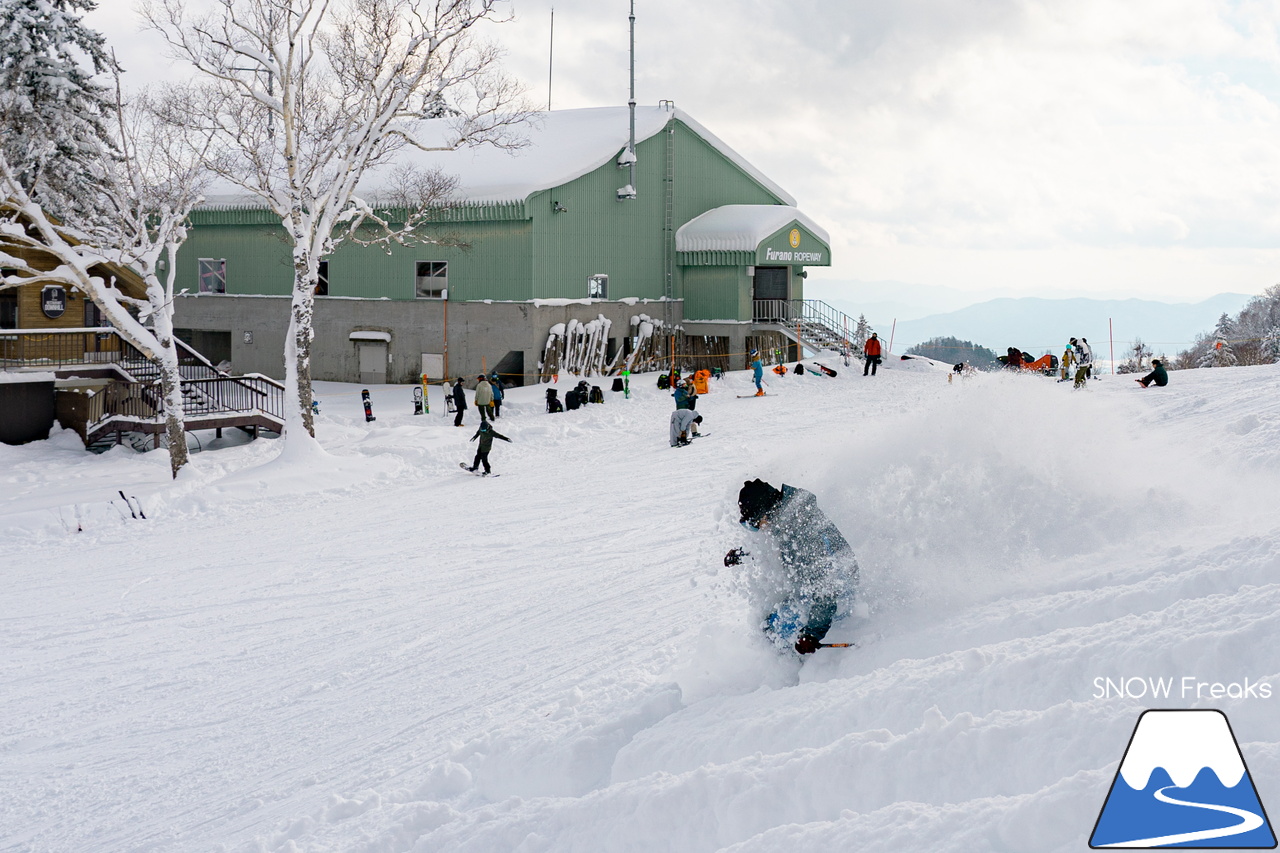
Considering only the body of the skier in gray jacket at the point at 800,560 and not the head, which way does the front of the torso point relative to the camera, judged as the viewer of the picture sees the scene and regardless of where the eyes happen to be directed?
to the viewer's left

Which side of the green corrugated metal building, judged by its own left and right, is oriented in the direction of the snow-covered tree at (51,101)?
right

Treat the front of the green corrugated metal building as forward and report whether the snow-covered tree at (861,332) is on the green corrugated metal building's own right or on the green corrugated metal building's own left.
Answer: on the green corrugated metal building's own left

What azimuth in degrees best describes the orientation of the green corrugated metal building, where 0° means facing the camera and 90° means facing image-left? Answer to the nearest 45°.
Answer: approximately 315°

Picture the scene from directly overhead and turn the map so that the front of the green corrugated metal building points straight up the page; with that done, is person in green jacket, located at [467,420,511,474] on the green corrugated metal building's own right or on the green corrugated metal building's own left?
on the green corrugated metal building's own right

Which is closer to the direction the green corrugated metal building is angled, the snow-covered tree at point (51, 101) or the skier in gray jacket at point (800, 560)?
the skier in gray jacket
